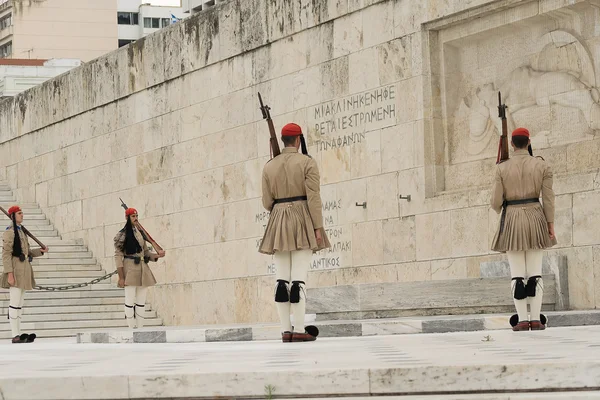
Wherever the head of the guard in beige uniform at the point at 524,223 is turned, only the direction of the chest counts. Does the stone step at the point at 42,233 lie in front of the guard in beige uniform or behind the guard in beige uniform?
in front

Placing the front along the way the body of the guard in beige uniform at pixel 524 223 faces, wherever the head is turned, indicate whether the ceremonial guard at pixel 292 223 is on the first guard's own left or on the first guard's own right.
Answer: on the first guard's own left

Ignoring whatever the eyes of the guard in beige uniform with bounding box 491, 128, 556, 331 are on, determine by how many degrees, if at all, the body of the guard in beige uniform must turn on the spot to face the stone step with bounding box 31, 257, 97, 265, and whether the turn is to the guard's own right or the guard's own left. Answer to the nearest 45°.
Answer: approximately 45° to the guard's own left

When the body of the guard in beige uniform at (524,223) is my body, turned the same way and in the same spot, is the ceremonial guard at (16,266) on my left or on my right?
on my left

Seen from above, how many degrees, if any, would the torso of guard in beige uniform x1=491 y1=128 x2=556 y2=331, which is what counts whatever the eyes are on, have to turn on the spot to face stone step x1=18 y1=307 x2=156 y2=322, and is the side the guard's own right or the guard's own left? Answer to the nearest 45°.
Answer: approximately 45° to the guard's own left

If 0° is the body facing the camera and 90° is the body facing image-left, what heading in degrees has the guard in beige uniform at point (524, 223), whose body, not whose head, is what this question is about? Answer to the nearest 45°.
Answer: approximately 180°

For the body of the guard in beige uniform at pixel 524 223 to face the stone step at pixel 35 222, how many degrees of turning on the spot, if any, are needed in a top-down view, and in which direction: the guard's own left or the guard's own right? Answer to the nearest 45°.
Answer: approximately 45° to the guard's own left

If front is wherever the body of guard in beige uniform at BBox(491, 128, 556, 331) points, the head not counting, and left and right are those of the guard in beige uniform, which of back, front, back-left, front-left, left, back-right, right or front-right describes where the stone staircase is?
front-left

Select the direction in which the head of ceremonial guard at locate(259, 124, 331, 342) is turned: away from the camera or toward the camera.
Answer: away from the camera

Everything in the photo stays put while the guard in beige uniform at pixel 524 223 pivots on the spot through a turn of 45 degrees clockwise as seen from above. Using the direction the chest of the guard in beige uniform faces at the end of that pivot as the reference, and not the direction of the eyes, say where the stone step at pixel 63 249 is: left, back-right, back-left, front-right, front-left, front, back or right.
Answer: left
